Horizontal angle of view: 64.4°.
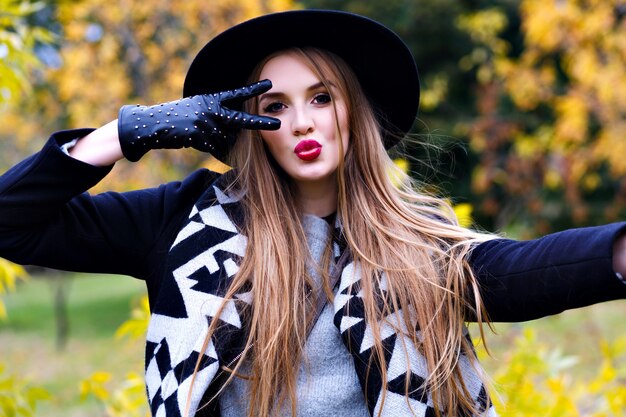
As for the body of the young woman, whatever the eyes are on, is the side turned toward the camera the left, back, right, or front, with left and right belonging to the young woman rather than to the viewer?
front

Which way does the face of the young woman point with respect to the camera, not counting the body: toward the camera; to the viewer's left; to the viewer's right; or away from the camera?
toward the camera
